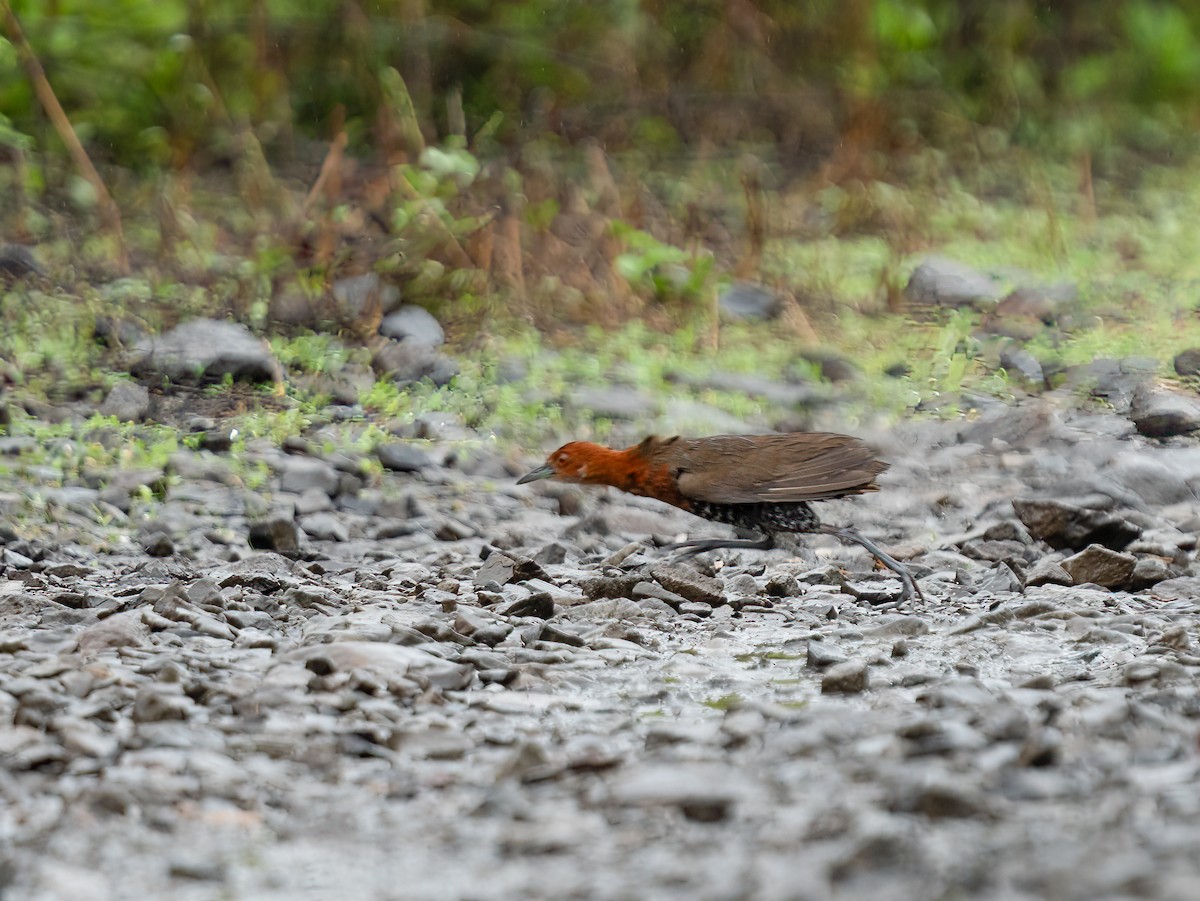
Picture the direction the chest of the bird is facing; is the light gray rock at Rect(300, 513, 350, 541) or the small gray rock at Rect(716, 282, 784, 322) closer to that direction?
the light gray rock

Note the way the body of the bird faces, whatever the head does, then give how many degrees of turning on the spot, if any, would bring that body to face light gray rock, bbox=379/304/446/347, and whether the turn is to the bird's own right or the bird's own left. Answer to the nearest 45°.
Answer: approximately 45° to the bird's own right

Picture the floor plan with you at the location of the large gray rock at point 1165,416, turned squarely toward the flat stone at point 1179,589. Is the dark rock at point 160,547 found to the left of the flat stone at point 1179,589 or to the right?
right

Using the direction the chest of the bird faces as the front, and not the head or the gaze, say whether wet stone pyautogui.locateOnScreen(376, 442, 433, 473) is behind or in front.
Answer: in front

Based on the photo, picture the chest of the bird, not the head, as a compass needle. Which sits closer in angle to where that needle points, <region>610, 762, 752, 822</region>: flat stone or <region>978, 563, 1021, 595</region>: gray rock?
the flat stone

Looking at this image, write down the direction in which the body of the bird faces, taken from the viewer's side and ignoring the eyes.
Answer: to the viewer's left

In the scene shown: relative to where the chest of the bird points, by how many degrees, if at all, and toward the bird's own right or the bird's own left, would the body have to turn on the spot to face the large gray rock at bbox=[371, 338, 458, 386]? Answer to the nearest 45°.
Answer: approximately 45° to the bird's own right

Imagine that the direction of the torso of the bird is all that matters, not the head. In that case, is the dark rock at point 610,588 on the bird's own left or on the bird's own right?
on the bird's own left

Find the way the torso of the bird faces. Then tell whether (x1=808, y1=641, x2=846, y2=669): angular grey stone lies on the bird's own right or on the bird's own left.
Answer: on the bird's own left

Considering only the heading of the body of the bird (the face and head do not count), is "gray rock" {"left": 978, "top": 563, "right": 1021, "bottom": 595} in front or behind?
behind

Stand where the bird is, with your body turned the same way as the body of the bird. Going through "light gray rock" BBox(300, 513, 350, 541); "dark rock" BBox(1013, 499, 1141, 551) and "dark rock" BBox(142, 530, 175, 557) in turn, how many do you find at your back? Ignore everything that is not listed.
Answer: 1

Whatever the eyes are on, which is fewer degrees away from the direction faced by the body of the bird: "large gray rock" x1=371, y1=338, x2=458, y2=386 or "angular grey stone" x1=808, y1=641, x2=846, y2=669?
the large gray rock

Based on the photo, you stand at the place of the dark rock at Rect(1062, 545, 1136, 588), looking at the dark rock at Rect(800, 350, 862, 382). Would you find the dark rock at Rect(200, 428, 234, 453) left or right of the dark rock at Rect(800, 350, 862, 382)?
left
